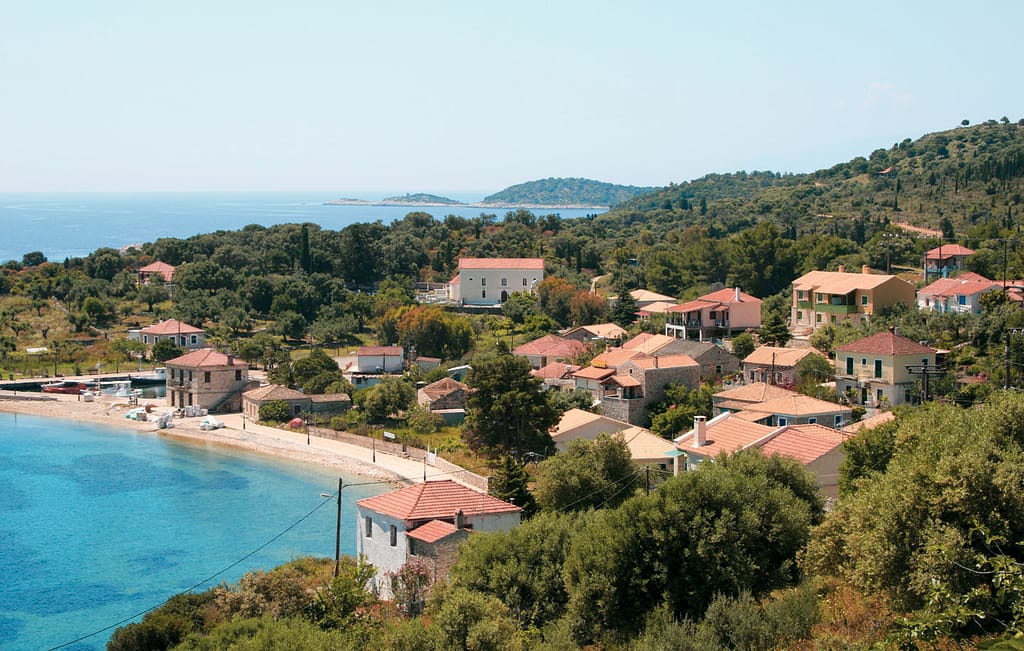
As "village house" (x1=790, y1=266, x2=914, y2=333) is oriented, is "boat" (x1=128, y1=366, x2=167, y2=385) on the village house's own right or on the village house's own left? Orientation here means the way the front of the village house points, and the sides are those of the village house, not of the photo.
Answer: on the village house's own right

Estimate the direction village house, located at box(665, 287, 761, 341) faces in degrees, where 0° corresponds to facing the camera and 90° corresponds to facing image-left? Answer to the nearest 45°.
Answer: approximately 45°

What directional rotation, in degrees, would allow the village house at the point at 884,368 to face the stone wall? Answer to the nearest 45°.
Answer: approximately 45° to its right

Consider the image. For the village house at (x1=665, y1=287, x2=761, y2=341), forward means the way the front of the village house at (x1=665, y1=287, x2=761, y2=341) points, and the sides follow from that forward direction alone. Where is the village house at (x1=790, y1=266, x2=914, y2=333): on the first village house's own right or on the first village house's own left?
on the first village house's own left

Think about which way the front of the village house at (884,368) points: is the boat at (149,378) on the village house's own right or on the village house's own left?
on the village house's own right

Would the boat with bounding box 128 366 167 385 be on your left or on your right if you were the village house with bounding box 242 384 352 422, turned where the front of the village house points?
on your right

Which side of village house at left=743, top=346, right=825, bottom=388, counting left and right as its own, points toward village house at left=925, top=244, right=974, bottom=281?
back

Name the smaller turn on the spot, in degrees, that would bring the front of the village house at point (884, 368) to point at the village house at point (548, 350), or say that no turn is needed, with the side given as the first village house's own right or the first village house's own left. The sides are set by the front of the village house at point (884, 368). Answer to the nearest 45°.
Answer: approximately 90° to the first village house's own right
